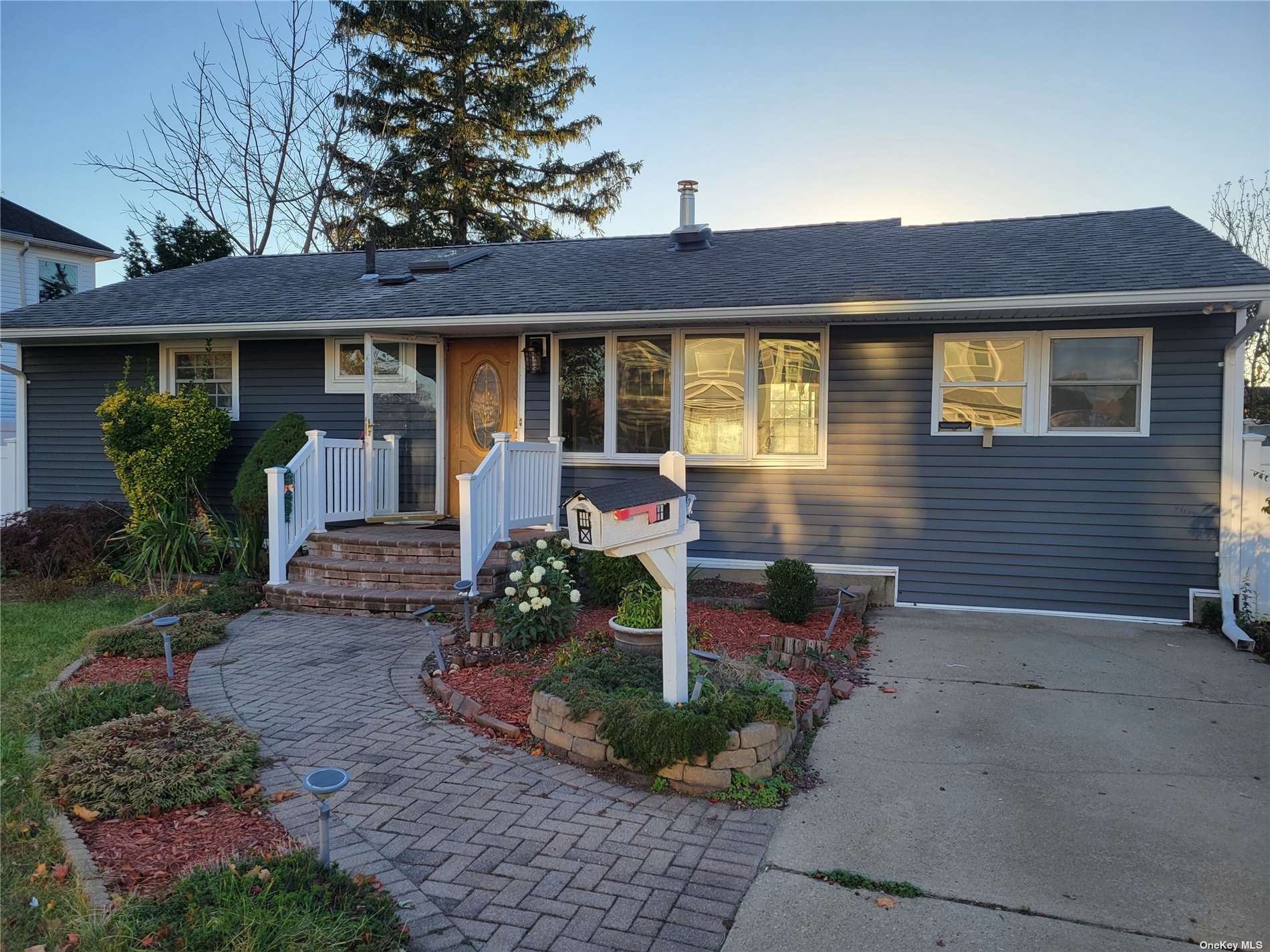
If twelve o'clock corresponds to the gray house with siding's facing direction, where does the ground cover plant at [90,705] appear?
The ground cover plant is roughly at 2 o'clock from the gray house with siding.

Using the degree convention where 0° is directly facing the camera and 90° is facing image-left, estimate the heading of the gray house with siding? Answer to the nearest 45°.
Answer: approximately 0°

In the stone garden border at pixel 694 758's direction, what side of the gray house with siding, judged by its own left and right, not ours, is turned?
front

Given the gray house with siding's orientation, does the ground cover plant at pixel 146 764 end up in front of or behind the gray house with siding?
in front

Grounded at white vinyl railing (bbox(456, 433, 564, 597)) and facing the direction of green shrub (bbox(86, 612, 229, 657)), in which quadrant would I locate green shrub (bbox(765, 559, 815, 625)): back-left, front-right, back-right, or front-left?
back-left

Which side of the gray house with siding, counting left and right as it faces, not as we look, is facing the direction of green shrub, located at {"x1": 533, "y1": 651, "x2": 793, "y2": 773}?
front

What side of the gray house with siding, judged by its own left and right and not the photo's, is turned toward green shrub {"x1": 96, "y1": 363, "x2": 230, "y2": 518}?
right

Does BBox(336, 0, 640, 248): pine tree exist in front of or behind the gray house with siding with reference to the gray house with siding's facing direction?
behind

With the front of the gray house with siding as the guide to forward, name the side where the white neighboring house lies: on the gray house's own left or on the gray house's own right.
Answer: on the gray house's own right

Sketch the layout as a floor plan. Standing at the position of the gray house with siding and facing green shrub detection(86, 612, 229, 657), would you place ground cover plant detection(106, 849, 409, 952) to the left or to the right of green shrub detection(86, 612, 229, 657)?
left

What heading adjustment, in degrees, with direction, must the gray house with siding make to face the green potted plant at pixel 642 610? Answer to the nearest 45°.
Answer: approximately 45° to its right

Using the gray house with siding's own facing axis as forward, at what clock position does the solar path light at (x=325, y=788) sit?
The solar path light is roughly at 1 o'clock from the gray house with siding.
